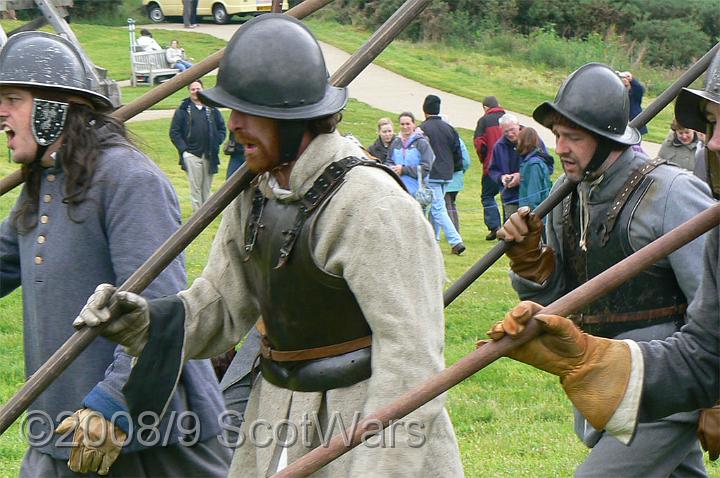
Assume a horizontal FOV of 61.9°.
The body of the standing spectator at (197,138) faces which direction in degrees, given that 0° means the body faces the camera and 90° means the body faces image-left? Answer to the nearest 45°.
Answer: approximately 0°

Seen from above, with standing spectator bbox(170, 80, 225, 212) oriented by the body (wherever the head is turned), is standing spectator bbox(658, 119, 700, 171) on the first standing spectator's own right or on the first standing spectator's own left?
on the first standing spectator's own left

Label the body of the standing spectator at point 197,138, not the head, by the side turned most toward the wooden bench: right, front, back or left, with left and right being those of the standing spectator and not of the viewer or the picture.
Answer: back

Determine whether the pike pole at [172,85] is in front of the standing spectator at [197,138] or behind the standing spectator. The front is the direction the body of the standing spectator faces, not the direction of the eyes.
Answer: in front

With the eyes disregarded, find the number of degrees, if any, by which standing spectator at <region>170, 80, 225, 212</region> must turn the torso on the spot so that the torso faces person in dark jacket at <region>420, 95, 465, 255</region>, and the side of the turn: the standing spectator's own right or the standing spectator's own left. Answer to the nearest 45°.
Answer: approximately 45° to the standing spectator's own left

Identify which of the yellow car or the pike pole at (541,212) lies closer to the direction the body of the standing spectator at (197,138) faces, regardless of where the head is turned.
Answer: the pike pole

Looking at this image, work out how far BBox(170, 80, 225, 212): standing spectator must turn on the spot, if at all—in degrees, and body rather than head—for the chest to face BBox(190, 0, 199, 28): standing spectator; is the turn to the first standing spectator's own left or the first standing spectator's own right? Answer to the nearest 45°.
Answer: approximately 180°

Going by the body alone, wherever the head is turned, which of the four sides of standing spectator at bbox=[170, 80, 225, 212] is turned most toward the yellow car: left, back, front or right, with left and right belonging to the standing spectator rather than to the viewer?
back

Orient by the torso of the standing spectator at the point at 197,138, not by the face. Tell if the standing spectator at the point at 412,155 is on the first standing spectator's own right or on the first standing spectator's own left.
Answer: on the first standing spectator's own left

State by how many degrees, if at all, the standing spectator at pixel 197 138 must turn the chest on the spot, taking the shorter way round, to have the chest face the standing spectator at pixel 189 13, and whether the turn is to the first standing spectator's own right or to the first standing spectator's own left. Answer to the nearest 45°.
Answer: approximately 180°

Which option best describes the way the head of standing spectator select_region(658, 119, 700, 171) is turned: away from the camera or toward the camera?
toward the camera

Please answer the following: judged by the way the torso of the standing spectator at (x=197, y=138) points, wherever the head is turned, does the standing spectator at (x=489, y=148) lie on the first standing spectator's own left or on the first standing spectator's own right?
on the first standing spectator's own left

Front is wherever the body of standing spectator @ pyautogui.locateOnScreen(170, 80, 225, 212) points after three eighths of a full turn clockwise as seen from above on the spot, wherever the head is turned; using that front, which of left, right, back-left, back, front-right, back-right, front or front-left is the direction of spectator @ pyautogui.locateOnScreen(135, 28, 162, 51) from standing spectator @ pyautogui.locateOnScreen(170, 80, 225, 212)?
front-right
